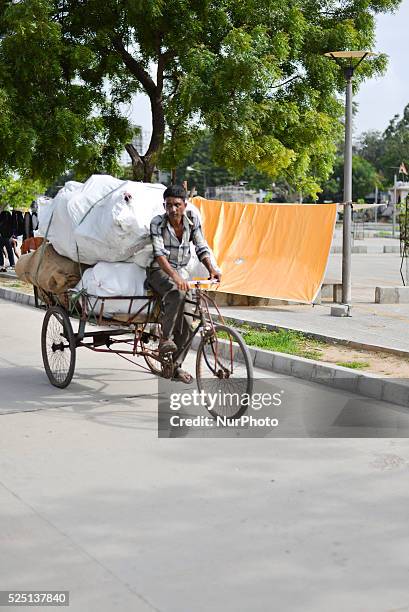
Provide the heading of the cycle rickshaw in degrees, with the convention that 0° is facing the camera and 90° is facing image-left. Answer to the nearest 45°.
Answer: approximately 315°

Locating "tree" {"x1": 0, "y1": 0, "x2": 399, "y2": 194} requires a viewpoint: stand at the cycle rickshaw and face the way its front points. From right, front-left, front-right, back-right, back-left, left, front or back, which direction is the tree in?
back-left

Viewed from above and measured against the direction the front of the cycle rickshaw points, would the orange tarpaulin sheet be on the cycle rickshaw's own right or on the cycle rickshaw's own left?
on the cycle rickshaw's own left
